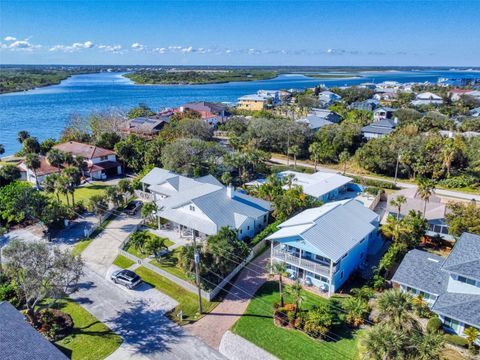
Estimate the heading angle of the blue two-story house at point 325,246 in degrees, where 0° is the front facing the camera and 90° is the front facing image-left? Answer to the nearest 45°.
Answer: approximately 45°

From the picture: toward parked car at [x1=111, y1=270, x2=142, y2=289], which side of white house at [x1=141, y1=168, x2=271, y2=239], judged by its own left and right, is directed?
front

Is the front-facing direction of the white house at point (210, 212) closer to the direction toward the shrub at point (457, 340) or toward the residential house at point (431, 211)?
the shrub

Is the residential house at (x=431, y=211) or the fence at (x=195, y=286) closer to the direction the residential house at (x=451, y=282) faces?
the fence

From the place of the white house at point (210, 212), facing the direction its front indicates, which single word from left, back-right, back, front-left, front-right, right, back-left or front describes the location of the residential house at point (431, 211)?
back-left

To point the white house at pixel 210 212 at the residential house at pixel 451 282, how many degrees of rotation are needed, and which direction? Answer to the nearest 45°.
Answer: approximately 90° to its left

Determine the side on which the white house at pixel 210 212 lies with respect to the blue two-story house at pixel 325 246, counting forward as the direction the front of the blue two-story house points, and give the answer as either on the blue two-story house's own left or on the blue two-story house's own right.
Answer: on the blue two-story house's own right

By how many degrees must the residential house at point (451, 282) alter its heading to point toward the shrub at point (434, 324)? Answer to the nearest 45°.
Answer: approximately 45° to its left

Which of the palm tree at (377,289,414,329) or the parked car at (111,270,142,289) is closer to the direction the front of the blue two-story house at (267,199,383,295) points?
the parked car

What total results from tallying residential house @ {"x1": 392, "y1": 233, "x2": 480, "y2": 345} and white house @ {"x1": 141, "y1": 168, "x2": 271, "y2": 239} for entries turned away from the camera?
0

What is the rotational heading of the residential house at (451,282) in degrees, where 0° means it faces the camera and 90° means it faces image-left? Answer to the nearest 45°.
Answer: approximately 45°

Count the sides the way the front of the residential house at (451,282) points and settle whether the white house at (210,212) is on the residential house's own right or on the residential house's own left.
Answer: on the residential house's own right

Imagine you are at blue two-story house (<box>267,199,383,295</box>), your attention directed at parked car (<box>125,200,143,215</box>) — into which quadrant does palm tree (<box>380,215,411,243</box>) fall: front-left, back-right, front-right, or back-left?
back-right

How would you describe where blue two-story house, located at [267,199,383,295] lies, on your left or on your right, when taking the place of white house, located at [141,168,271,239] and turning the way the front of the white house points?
on your left

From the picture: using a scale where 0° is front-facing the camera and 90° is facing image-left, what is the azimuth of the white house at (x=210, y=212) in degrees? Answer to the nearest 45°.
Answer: approximately 45°

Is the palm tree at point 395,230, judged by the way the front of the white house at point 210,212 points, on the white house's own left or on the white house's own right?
on the white house's own left

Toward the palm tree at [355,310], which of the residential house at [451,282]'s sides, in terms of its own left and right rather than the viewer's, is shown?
front

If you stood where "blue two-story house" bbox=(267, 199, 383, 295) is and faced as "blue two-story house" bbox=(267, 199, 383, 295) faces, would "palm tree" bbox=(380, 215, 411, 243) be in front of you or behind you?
behind
